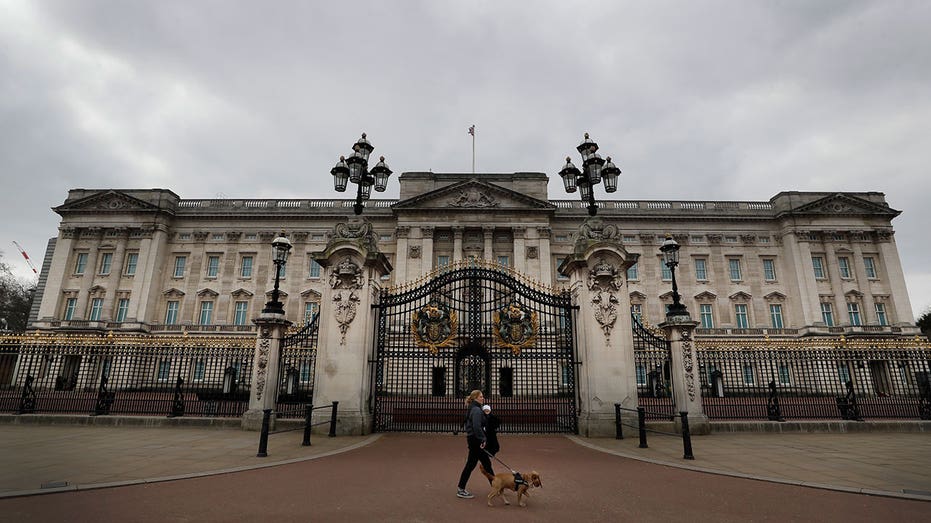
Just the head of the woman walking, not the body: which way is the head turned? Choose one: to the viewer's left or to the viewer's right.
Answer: to the viewer's right

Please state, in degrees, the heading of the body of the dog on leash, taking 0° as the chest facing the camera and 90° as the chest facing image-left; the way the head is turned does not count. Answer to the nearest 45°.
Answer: approximately 270°

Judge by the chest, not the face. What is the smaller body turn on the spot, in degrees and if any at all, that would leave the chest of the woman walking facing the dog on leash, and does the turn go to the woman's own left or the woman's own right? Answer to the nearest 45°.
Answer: approximately 45° to the woman's own right

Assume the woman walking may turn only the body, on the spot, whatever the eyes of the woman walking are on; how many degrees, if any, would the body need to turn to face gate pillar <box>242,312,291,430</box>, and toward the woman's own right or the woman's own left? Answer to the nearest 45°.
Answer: approximately 135° to the woman's own left

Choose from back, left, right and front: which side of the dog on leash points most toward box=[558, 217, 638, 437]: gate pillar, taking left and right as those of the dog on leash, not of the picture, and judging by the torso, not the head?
left

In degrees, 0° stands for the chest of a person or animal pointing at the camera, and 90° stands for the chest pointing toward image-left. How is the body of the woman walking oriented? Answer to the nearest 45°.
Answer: approximately 270°

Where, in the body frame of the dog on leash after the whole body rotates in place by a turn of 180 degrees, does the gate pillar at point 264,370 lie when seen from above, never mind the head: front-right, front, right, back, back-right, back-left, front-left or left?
front-right

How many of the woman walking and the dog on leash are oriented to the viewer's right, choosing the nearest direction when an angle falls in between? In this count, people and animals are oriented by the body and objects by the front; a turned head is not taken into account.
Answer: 2
